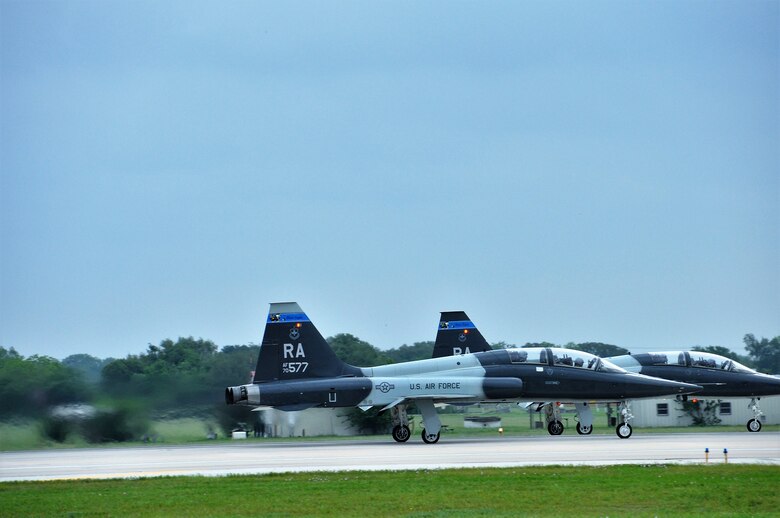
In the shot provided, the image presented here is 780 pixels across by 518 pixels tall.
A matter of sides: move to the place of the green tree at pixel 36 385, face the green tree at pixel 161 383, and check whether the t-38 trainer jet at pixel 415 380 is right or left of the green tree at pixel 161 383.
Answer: right

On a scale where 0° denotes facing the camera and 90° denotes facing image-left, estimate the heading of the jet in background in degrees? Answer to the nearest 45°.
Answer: approximately 270°

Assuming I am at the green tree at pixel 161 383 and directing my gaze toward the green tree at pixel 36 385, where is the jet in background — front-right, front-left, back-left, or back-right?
back-left

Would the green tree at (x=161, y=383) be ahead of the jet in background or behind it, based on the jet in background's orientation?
behind

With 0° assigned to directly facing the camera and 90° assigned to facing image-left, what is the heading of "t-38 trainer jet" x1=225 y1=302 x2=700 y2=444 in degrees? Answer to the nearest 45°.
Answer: approximately 270°

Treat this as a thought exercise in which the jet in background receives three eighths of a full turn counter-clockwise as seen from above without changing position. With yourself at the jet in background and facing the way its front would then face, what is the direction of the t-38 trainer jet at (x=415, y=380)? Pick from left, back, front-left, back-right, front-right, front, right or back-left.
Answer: left
